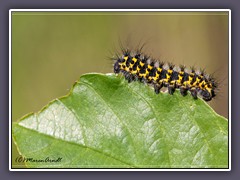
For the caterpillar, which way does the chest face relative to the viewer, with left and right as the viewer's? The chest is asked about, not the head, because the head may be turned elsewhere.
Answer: facing to the left of the viewer
